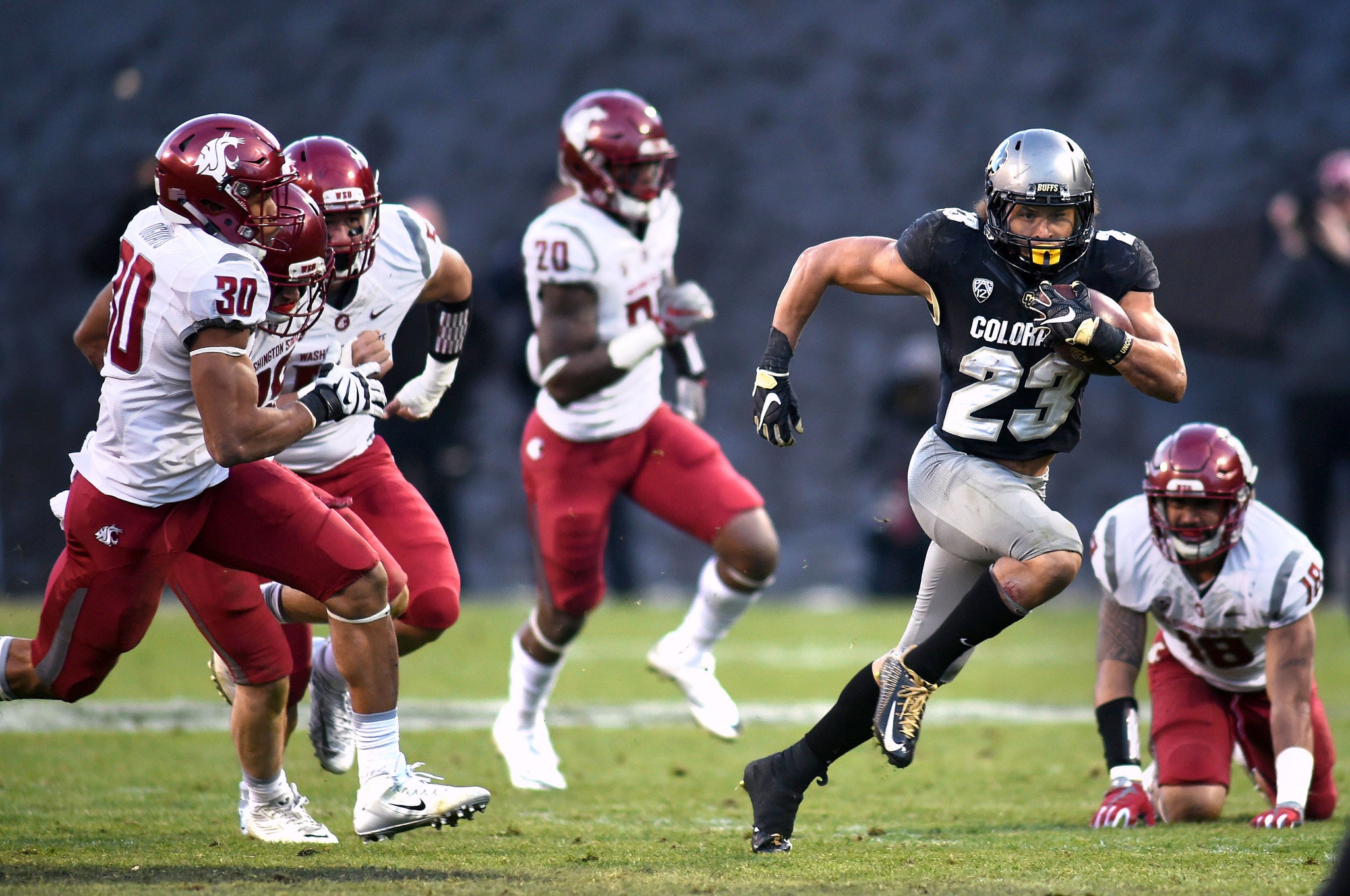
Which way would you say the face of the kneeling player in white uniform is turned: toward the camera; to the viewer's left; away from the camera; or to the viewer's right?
toward the camera

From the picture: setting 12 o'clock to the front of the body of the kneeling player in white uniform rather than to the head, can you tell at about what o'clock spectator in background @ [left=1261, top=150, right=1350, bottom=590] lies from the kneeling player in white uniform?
The spectator in background is roughly at 6 o'clock from the kneeling player in white uniform.

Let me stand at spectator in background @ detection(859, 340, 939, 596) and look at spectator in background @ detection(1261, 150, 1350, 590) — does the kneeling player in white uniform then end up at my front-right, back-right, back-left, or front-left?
front-right

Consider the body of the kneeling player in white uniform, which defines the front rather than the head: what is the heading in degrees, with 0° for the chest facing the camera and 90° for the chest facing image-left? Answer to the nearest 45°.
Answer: approximately 0°

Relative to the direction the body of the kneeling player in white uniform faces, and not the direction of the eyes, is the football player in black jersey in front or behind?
in front

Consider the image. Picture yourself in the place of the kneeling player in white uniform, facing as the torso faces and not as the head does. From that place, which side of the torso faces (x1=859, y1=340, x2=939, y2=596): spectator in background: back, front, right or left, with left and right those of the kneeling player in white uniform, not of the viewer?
back

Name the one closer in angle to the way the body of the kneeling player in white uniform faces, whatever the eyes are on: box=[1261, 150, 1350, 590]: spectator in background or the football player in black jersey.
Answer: the football player in black jersey

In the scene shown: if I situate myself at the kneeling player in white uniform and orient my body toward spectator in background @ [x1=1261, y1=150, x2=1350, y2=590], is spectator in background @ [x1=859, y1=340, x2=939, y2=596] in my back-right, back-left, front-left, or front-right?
front-left

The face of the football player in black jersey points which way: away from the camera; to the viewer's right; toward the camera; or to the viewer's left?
toward the camera

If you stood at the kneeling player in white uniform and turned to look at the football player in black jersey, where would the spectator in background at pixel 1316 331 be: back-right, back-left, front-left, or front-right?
back-right
